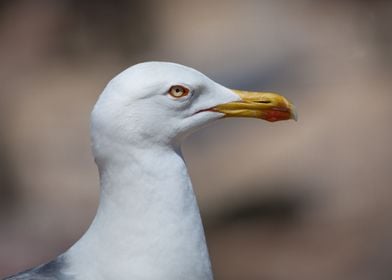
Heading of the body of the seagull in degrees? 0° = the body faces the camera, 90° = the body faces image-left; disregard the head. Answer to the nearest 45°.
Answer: approximately 270°
